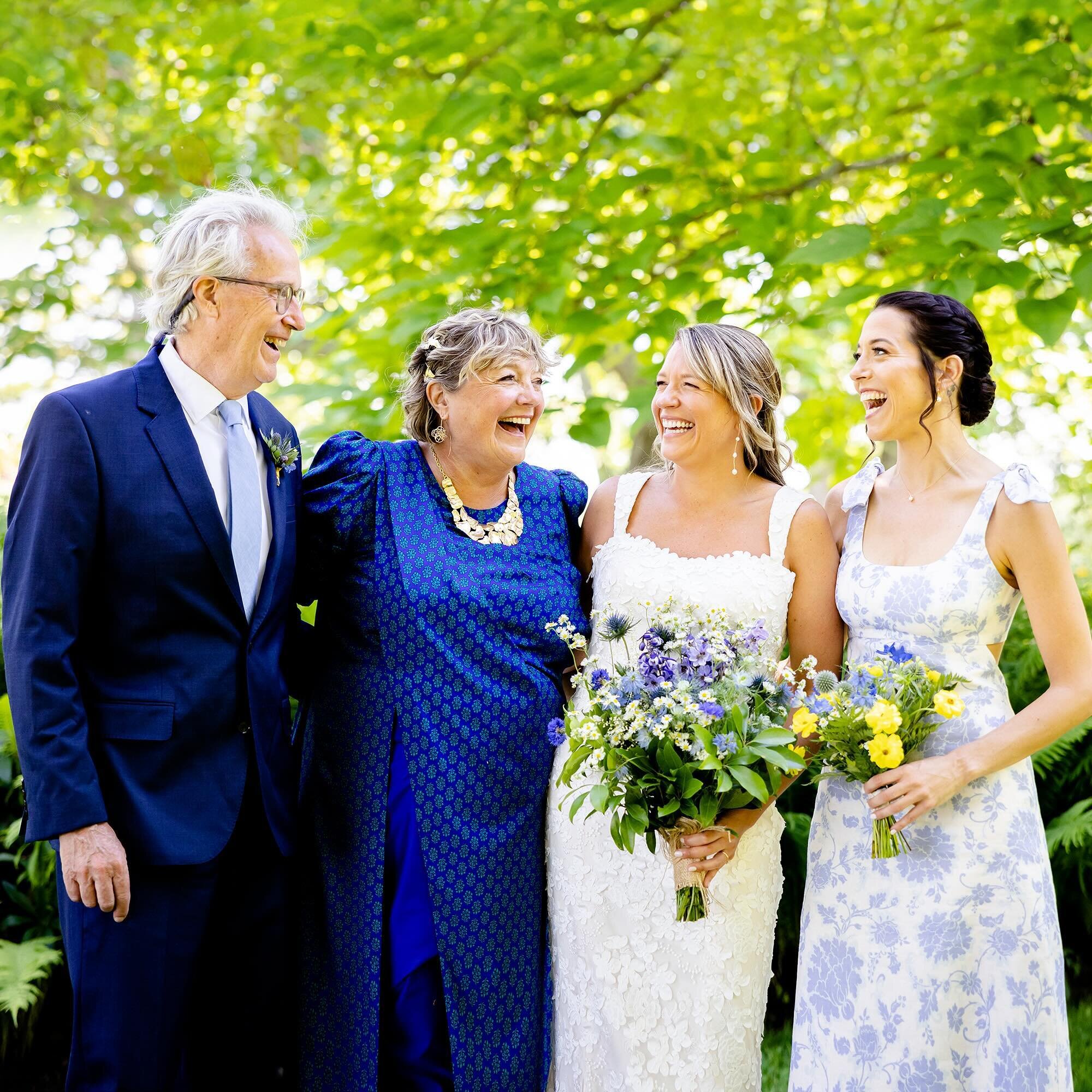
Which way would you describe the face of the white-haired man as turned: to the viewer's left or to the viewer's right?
to the viewer's right

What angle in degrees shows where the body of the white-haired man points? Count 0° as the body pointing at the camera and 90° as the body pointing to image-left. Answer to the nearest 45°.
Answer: approximately 315°

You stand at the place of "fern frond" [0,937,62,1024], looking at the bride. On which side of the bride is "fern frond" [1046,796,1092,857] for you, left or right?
left

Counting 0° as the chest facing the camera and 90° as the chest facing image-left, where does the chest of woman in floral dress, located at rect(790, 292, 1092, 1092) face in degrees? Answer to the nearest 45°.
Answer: approximately 45°
